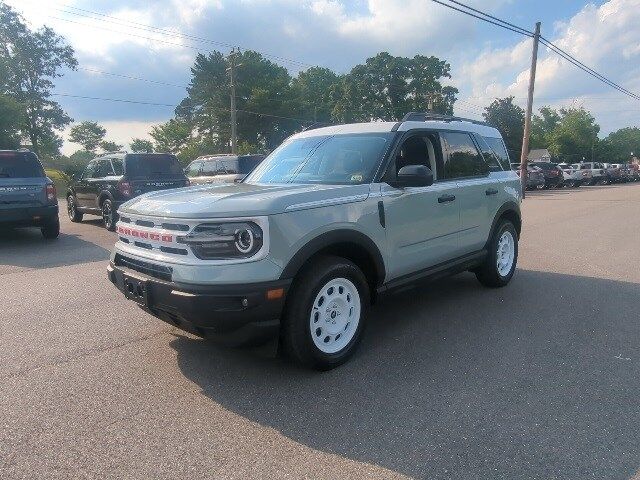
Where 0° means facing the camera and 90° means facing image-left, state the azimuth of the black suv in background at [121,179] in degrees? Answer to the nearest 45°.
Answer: approximately 135°

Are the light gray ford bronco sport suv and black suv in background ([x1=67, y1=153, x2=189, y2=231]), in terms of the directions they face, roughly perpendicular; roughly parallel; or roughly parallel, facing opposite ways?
roughly perpendicular

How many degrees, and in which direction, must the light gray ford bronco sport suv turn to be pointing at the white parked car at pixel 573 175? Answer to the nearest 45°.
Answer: approximately 180°

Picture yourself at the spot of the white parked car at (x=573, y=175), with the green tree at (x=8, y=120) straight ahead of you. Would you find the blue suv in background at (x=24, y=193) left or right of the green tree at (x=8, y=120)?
left

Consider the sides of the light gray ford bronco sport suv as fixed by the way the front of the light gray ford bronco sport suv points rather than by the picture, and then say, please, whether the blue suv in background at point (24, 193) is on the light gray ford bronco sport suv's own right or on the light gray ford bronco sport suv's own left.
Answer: on the light gray ford bronco sport suv's own right

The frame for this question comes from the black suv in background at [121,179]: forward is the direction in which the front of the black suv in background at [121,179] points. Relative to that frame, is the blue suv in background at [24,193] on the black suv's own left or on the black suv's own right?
on the black suv's own left

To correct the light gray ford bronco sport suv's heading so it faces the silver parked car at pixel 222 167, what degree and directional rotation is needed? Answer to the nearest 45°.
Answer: approximately 135° to its right

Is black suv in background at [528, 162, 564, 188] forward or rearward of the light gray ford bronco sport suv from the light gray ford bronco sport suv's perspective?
rearward

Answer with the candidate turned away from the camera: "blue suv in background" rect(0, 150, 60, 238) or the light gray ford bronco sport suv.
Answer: the blue suv in background

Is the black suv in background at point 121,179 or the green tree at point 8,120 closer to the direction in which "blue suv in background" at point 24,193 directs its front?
the green tree

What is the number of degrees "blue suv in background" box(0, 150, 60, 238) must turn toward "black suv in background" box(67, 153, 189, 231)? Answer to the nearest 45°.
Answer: approximately 45° to its right

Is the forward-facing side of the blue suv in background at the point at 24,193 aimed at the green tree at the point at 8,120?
yes

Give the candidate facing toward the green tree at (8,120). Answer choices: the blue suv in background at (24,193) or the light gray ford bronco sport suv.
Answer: the blue suv in background

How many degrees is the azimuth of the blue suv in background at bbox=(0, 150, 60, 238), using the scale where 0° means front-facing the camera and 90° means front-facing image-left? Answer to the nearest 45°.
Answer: approximately 180°

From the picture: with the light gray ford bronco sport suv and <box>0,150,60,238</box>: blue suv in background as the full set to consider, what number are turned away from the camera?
1
